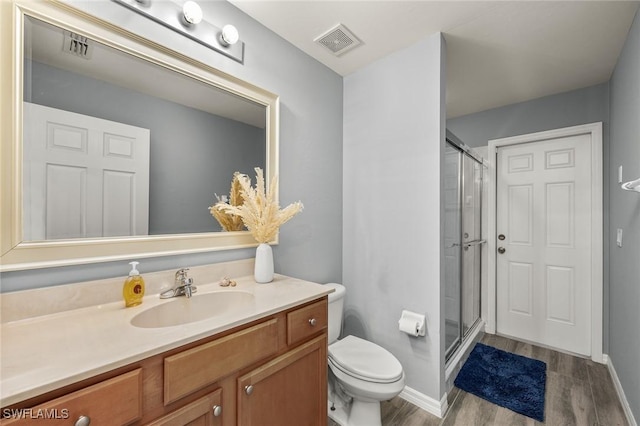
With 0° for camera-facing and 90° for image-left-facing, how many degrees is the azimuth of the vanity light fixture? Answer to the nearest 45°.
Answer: approximately 315°

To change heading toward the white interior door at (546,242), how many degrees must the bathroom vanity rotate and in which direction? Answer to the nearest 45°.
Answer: approximately 45° to its left

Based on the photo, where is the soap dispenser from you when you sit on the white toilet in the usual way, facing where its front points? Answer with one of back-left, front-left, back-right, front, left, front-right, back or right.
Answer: right

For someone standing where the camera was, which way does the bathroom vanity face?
facing the viewer and to the right of the viewer

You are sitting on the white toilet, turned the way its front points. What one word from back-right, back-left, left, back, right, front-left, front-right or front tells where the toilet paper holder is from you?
left

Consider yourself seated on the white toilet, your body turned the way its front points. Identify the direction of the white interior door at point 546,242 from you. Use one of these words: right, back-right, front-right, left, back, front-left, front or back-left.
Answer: left

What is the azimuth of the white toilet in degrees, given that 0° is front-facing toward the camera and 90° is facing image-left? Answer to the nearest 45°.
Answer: approximately 315°
